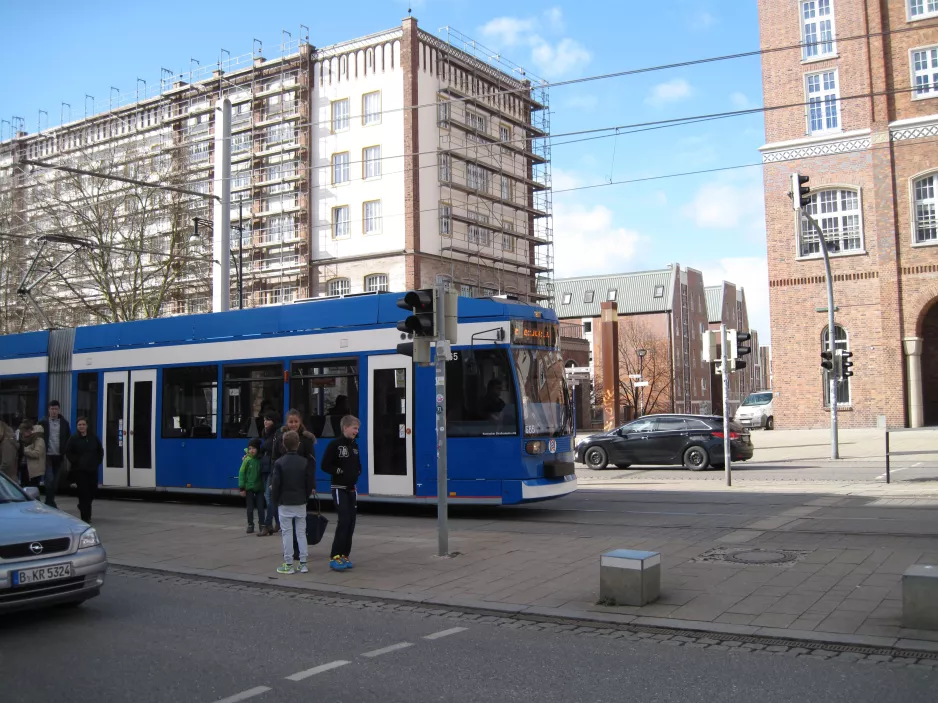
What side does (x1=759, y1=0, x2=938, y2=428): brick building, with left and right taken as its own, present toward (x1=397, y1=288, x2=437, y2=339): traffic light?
front

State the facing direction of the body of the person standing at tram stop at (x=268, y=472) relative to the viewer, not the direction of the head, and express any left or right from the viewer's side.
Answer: facing to the left of the viewer

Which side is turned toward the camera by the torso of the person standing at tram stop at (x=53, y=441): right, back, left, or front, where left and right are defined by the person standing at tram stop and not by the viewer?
front

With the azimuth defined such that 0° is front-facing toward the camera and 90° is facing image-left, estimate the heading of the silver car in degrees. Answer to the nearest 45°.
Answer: approximately 315°

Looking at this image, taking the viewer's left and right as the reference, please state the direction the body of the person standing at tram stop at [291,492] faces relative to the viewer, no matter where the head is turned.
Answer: facing away from the viewer

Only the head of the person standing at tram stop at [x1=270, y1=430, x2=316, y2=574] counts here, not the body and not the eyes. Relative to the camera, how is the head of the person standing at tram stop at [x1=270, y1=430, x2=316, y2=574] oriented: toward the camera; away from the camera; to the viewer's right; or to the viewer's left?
away from the camera

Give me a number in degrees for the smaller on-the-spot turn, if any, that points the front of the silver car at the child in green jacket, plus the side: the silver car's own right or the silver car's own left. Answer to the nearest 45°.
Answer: approximately 90° to the silver car's own left

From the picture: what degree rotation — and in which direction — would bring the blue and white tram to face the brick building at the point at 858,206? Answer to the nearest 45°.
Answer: approximately 90° to its left

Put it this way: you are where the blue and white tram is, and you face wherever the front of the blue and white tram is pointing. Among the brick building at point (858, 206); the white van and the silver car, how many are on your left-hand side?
2

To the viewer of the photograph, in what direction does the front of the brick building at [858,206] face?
facing the viewer

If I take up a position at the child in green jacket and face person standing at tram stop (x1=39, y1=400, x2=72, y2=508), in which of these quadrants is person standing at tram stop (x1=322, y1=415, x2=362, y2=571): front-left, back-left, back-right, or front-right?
back-left

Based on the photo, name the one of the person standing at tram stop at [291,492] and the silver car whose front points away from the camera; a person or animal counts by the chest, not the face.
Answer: the person standing at tram stop

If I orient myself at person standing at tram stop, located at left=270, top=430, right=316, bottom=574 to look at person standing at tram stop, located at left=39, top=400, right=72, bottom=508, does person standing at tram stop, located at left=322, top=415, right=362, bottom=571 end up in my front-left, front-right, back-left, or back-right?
back-right
